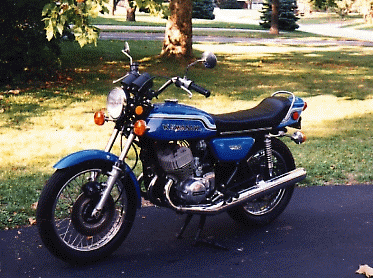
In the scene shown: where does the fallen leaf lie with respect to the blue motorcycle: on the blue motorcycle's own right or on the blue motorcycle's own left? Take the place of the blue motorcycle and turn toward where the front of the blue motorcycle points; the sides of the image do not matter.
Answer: on the blue motorcycle's own left

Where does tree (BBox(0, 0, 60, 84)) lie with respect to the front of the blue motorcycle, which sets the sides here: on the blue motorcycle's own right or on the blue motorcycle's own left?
on the blue motorcycle's own right

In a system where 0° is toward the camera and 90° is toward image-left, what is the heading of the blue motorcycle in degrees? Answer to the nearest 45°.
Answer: approximately 45°

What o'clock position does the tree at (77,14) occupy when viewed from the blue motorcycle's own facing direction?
The tree is roughly at 4 o'clock from the blue motorcycle.

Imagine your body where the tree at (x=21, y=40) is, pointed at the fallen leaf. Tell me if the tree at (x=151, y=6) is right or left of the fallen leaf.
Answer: left

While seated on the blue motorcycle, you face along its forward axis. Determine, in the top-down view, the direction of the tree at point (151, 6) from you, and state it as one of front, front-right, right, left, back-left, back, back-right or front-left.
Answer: back-right

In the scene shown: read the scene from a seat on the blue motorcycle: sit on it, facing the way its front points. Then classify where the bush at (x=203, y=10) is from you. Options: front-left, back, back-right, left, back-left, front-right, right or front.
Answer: back-right

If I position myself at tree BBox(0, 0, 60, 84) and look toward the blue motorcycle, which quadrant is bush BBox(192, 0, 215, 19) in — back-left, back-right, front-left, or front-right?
back-left
